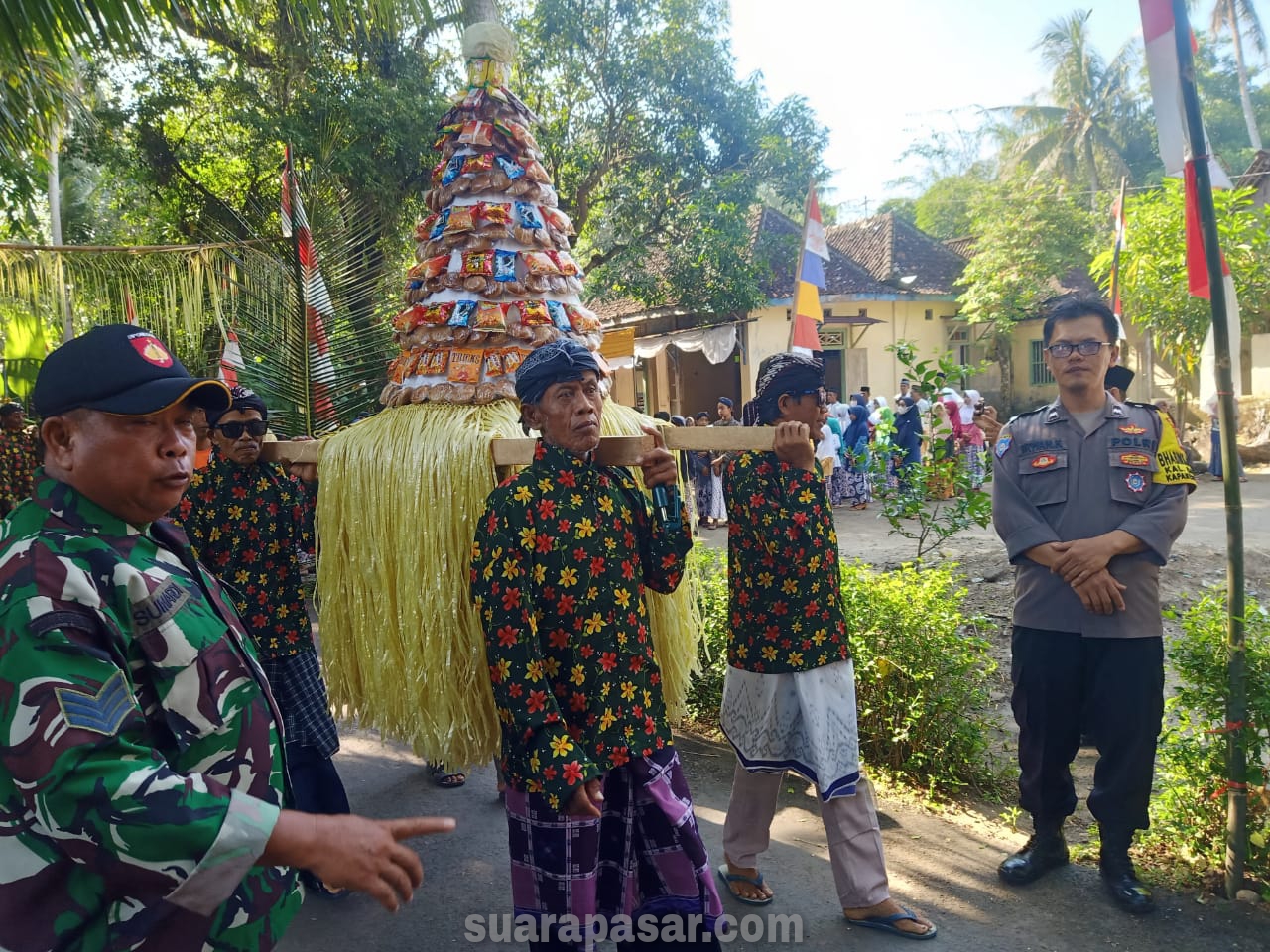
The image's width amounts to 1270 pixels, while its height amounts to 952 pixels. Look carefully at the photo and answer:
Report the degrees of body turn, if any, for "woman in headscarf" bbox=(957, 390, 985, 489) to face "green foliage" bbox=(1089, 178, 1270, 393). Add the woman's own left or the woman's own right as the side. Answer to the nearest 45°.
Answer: approximately 135° to the woman's own left

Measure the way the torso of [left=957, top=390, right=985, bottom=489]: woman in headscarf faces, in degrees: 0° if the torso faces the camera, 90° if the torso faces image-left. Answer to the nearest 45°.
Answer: approximately 45°

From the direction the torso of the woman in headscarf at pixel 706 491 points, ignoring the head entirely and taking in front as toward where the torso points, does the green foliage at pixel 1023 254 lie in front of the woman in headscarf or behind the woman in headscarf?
behind

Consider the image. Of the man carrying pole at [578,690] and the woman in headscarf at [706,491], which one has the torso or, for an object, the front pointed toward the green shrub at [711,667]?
the woman in headscarf

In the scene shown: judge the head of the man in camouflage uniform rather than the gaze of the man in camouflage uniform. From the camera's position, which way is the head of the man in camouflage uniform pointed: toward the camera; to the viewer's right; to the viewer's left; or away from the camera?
to the viewer's right

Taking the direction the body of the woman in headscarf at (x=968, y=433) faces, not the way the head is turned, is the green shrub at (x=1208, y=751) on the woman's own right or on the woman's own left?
on the woman's own left

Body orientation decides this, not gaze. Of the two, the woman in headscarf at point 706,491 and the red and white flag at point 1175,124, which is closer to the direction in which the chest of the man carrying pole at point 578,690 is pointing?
the red and white flag

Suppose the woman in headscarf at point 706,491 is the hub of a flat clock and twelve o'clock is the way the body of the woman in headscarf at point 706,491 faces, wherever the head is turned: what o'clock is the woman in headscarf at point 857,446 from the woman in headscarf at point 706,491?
the woman in headscarf at point 857,446 is roughly at 8 o'clock from the woman in headscarf at point 706,491.
